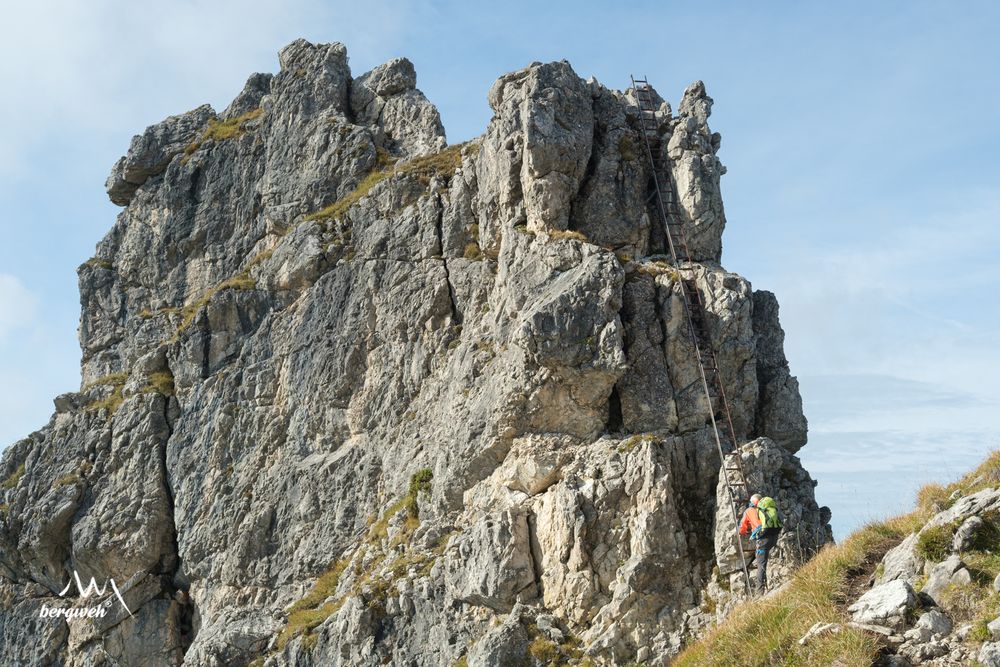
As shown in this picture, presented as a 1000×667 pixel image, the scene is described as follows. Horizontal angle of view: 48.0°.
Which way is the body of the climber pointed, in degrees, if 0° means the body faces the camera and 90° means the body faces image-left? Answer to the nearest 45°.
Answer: approximately 135°

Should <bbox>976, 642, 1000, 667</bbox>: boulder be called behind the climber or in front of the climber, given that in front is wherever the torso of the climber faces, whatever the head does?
behind

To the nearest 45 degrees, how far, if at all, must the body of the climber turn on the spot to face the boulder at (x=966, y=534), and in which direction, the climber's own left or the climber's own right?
approximately 180°

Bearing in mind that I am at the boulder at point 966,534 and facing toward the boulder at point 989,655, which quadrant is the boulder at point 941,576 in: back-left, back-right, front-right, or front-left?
front-right
